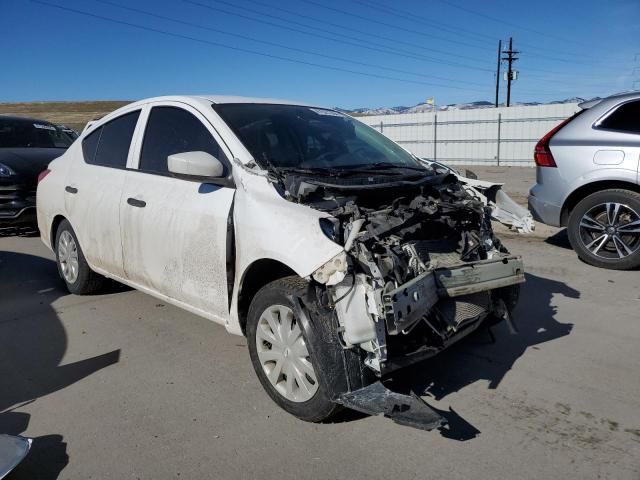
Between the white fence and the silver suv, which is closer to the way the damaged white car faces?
the silver suv

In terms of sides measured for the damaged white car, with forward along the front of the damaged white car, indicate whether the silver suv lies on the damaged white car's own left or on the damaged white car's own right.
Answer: on the damaged white car's own left

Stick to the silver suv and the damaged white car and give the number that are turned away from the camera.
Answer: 0

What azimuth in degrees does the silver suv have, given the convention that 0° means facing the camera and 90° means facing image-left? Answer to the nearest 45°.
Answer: approximately 270°

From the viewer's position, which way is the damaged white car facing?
facing the viewer and to the right of the viewer

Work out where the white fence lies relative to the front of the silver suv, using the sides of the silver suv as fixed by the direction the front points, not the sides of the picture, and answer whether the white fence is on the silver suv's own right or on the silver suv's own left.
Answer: on the silver suv's own left

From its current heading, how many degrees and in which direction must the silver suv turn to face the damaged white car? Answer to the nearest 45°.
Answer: approximately 135° to its right

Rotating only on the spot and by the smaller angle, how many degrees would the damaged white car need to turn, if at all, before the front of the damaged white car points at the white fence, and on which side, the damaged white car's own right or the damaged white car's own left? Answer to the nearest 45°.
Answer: approximately 90° to the damaged white car's own left
